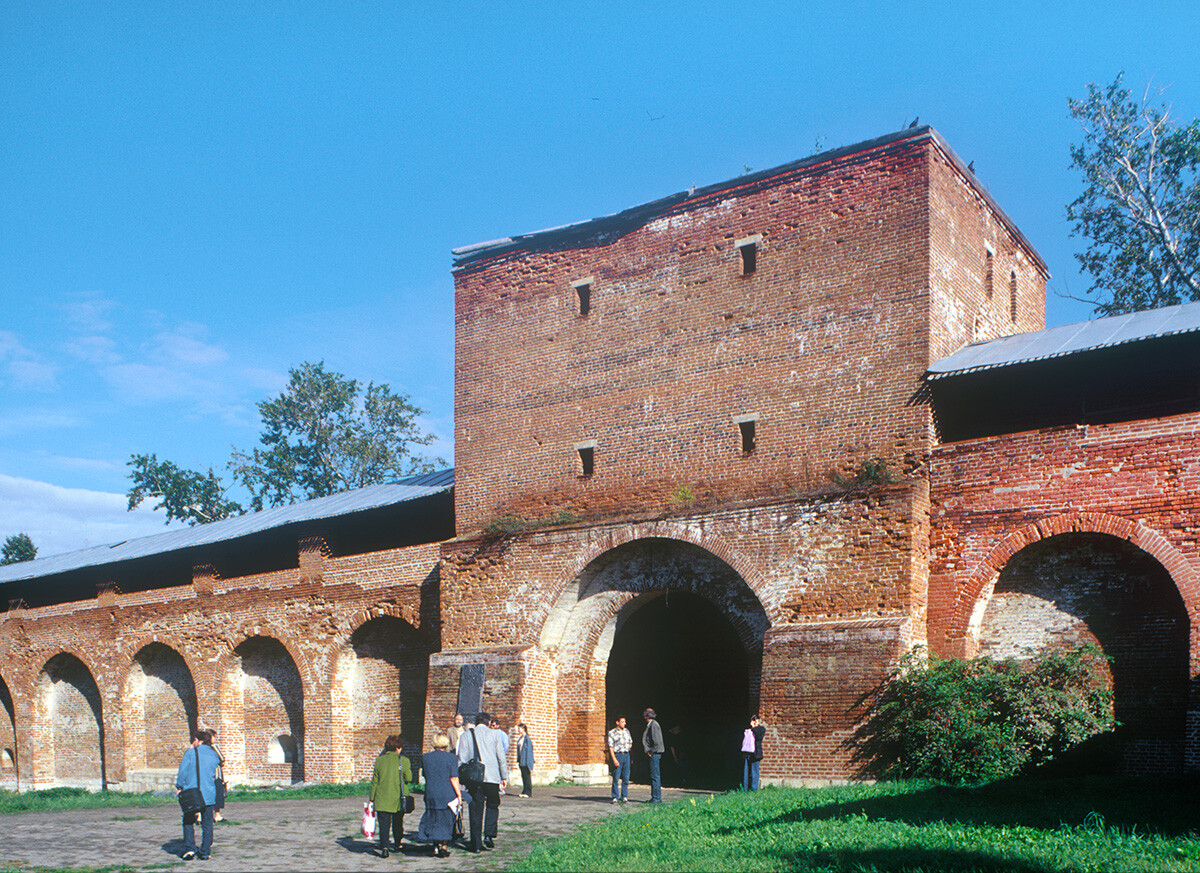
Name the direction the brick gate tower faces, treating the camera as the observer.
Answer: facing the viewer and to the left of the viewer

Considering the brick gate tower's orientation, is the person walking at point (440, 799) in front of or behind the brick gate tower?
in front

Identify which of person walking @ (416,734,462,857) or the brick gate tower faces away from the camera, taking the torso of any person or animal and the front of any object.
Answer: the person walking

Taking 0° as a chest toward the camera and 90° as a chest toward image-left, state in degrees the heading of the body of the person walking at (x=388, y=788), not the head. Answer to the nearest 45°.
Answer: approximately 180°

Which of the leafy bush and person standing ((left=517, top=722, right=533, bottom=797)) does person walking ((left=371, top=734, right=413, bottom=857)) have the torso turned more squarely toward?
the person standing

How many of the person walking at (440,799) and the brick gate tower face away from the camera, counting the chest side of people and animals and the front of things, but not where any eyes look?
1

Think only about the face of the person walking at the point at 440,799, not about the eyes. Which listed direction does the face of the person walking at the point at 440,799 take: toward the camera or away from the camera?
away from the camera

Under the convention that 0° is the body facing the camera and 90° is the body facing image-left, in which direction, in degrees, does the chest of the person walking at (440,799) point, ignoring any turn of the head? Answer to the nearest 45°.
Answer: approximately 180°

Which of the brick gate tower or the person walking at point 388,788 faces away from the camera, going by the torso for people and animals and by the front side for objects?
the person walking
